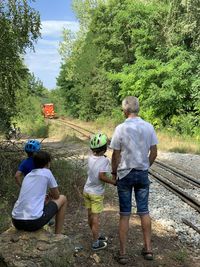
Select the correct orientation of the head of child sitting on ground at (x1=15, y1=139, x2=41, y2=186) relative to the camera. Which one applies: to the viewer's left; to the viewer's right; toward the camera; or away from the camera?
away from the camera

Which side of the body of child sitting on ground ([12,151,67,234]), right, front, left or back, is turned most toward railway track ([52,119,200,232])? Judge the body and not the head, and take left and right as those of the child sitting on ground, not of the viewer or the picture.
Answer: front

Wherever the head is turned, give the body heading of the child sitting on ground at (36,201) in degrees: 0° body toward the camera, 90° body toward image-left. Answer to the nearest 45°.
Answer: approximately 225°

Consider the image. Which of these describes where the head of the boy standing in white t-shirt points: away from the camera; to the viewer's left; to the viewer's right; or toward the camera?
away from the camera

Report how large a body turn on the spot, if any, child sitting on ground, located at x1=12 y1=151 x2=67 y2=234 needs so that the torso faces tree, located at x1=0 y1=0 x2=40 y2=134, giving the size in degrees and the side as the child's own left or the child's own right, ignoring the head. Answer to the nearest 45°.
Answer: approximately 45° to the child's own left

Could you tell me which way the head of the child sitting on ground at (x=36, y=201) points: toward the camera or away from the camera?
away from the camera

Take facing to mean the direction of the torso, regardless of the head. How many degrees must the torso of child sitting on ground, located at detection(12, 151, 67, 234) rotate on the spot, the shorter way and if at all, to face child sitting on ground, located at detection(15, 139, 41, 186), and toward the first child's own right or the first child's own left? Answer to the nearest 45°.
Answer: approximately 45° to the first child's own left
